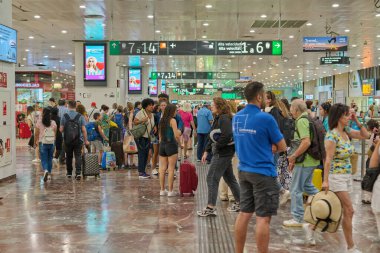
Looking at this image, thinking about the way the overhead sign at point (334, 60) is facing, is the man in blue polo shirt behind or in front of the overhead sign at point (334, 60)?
in front

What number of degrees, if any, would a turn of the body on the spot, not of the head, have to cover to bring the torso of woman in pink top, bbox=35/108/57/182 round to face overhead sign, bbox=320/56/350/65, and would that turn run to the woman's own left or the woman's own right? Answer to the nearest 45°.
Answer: approximately 45° to the woman's own right

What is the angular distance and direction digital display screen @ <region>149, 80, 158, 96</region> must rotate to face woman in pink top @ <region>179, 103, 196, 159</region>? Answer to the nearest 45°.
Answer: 0° — it already faces them

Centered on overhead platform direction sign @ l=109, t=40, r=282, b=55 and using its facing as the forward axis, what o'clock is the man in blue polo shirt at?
The man in blue polo shirt is roughly at 12 o'clock from the overhead platform direction sign.

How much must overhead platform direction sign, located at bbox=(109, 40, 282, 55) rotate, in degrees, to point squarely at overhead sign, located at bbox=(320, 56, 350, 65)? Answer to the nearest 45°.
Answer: approximately 135° to its left

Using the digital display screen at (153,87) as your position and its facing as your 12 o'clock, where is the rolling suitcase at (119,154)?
The rolling suitcase is roughly at 12 o'clock from the digital display screen.

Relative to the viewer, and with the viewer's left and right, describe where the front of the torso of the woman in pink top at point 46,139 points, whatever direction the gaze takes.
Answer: facing away from the viewer

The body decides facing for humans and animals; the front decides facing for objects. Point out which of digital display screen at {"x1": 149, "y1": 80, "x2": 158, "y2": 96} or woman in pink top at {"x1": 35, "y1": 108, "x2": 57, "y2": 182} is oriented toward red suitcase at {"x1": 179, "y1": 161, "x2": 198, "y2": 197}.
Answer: the digital display screen

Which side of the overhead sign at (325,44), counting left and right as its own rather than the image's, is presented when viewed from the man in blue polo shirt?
front

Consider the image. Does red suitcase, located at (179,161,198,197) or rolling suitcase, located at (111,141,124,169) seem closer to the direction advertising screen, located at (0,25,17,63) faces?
the red suitcase
